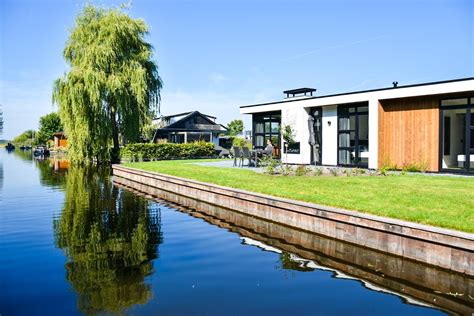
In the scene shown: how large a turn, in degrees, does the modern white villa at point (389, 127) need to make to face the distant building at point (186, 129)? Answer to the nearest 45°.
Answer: approximately 90° to its right

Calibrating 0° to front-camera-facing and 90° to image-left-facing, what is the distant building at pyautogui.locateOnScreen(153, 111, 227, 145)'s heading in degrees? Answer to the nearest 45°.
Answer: approximately 0°

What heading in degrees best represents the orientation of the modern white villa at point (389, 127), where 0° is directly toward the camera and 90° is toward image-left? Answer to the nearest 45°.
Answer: approximately 45°

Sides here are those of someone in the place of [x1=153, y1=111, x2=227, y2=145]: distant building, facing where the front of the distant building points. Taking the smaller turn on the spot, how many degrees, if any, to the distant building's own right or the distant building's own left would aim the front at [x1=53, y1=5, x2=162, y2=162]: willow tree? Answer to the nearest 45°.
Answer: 0° — it already faces it

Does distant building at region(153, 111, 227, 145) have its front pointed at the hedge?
yes

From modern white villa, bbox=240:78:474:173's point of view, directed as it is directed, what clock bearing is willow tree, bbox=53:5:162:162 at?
The willow tree is roughly at 2 o'clock from the modern white villa.

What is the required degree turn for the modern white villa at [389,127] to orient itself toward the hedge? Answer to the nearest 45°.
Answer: approximately 90° to its right
